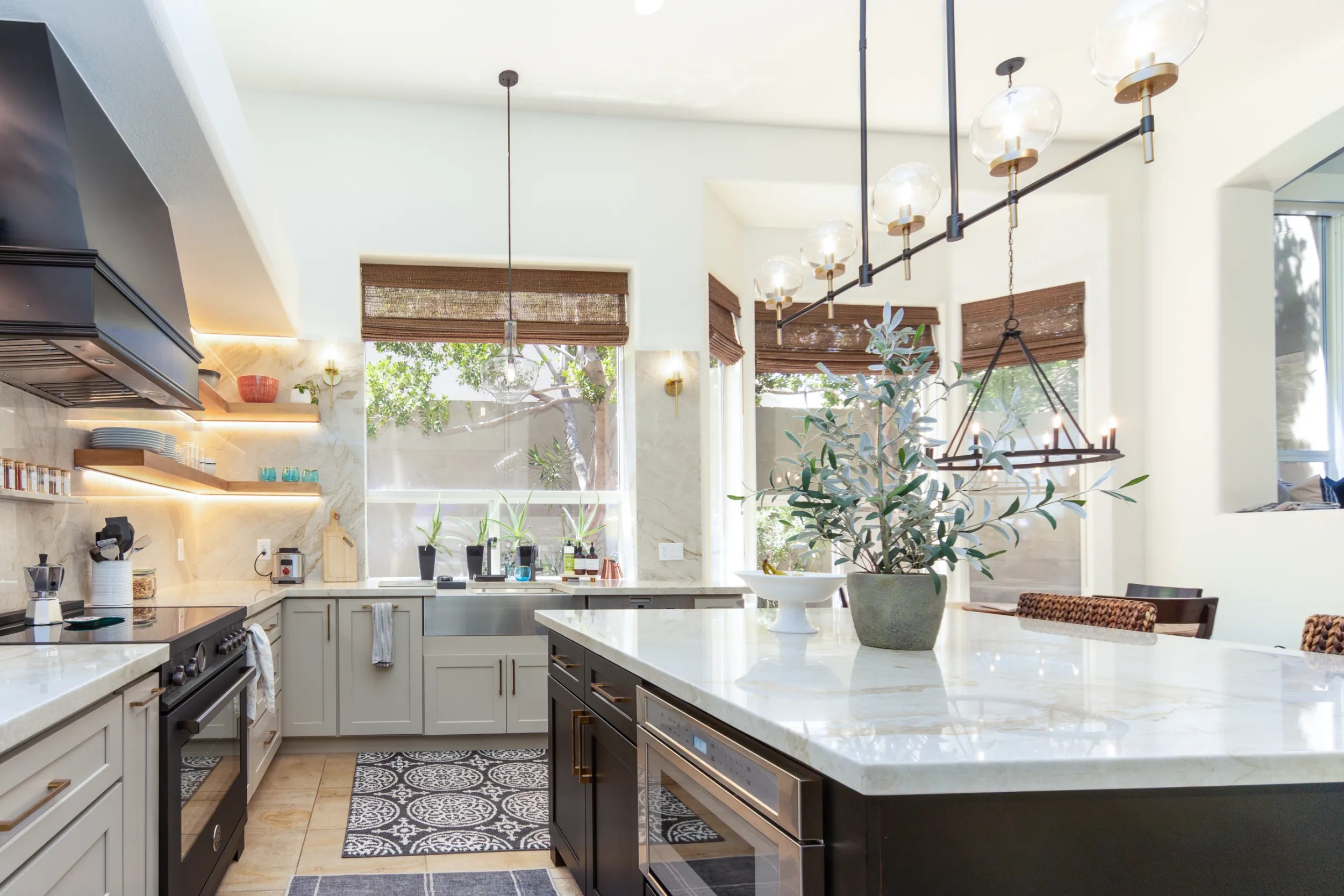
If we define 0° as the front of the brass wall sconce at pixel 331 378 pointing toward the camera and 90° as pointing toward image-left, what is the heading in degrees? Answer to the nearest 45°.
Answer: approximately 0°

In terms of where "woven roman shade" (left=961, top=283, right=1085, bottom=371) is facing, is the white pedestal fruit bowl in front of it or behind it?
in front

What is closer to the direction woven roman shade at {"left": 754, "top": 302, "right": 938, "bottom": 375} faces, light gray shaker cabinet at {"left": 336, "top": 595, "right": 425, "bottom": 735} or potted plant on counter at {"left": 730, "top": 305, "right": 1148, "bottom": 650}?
the potted plant on counter
